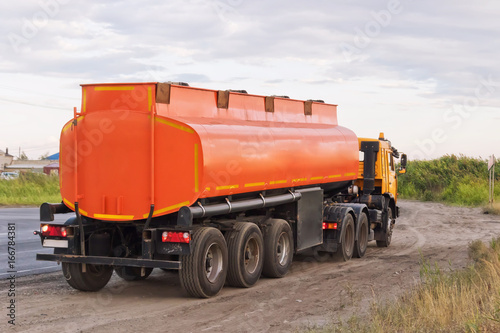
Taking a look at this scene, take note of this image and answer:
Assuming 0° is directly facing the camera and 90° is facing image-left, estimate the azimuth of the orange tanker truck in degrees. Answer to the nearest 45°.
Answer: approximately 225°
